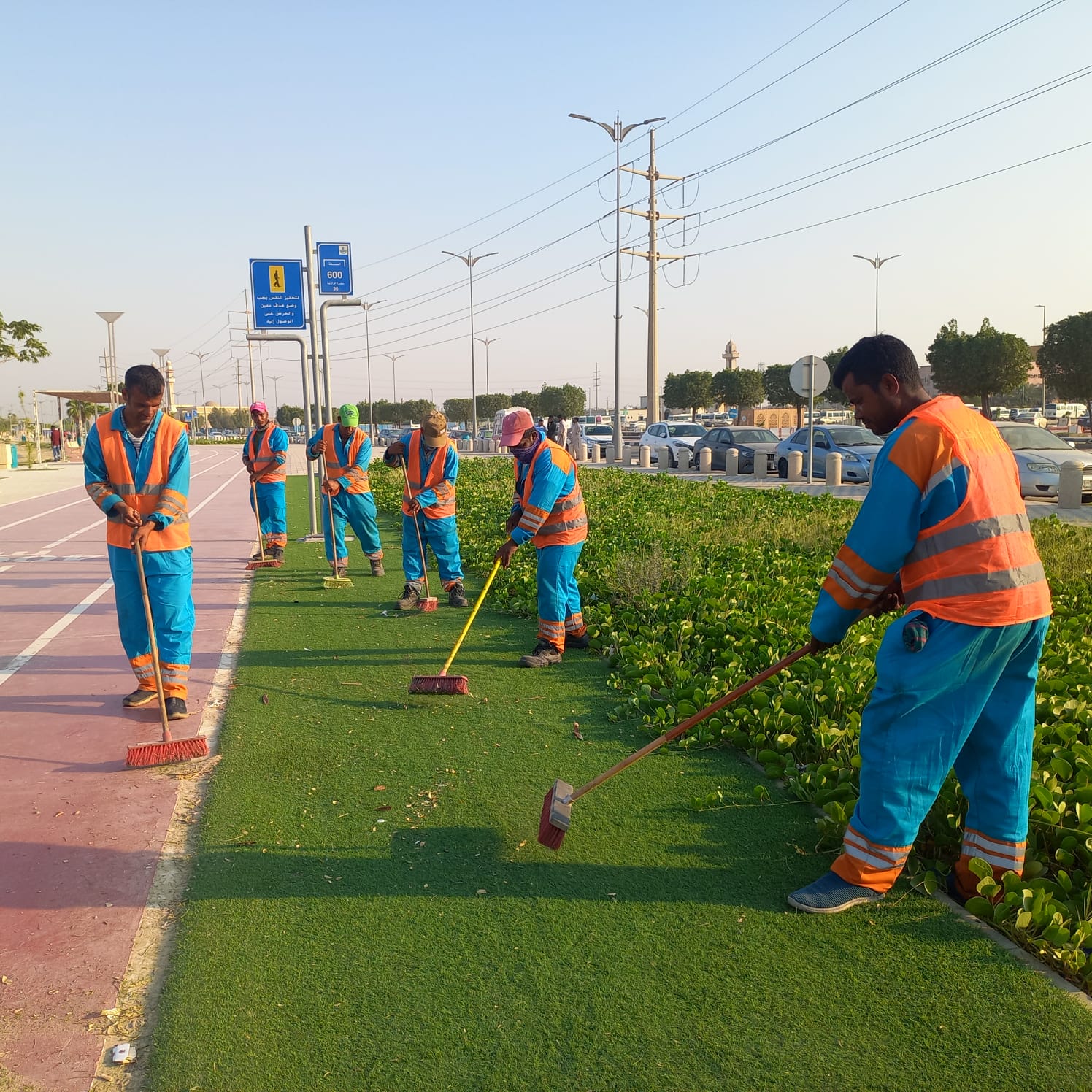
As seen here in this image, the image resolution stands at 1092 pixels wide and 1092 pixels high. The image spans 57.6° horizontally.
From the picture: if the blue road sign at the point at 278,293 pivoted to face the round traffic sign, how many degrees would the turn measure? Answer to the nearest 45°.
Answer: approximately 90° to its left

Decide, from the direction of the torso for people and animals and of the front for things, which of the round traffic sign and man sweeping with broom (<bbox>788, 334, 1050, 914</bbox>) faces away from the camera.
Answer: the round traffic sign

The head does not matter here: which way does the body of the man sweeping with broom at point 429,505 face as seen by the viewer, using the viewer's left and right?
facing the viewer

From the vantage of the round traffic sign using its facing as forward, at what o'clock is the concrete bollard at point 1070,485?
The concrete bollard is roughly at 4 o'clock from the round traffic sign.

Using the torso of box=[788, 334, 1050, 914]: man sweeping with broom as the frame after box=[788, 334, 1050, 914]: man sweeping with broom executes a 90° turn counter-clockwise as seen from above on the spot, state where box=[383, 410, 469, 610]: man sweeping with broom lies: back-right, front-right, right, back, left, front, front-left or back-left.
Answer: back-right

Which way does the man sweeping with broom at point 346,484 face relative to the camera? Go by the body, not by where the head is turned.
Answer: toward the camera

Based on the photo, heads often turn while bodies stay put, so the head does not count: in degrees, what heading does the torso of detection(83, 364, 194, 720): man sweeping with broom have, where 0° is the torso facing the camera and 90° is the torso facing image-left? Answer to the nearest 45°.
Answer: approximately 0°

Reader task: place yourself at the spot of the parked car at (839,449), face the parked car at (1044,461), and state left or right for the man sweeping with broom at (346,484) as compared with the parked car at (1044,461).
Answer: right

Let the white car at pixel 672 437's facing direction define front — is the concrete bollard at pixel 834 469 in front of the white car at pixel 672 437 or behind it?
in front

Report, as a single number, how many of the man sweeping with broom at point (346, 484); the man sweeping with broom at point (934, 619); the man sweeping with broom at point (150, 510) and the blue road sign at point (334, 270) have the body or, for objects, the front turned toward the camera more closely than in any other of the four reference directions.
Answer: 3

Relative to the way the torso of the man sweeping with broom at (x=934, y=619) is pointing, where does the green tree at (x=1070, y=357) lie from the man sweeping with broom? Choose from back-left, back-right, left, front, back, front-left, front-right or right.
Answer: right

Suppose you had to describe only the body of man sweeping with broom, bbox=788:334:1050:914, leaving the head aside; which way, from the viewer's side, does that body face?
to the viewer's left

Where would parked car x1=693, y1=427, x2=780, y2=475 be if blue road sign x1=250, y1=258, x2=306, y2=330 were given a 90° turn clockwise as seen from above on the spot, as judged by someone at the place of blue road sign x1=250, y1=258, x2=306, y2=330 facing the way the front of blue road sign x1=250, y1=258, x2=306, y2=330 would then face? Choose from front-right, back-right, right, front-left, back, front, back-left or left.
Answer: back-right

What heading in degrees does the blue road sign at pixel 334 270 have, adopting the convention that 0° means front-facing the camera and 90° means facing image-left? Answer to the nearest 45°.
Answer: approximately 0°
